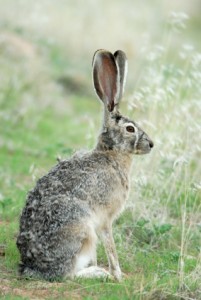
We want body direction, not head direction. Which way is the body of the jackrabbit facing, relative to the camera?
to the viewer's right
